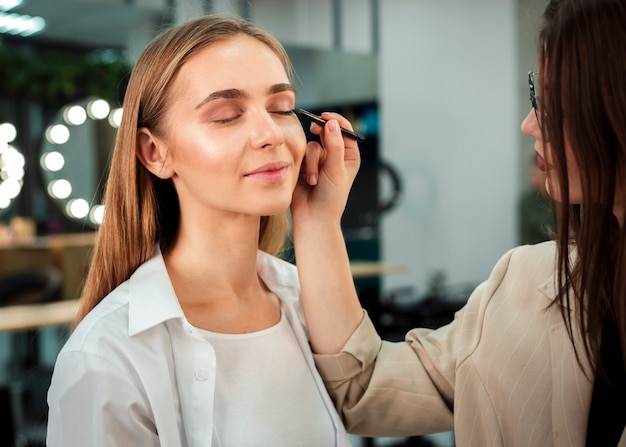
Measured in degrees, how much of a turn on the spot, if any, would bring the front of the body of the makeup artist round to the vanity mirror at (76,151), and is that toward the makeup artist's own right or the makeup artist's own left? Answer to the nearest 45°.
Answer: approximately 90° to the makeup artist's own right

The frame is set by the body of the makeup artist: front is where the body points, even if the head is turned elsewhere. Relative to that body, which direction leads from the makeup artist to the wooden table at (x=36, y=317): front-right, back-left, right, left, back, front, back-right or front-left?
right

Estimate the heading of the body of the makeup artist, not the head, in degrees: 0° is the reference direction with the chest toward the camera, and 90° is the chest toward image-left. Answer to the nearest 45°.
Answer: approximately 45°

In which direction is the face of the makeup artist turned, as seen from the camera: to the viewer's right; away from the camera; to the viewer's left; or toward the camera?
to the viewer's left

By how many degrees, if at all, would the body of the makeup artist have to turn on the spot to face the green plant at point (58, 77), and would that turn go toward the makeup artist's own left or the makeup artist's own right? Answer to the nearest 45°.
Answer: approximately 90° to the makeup artist's own right
